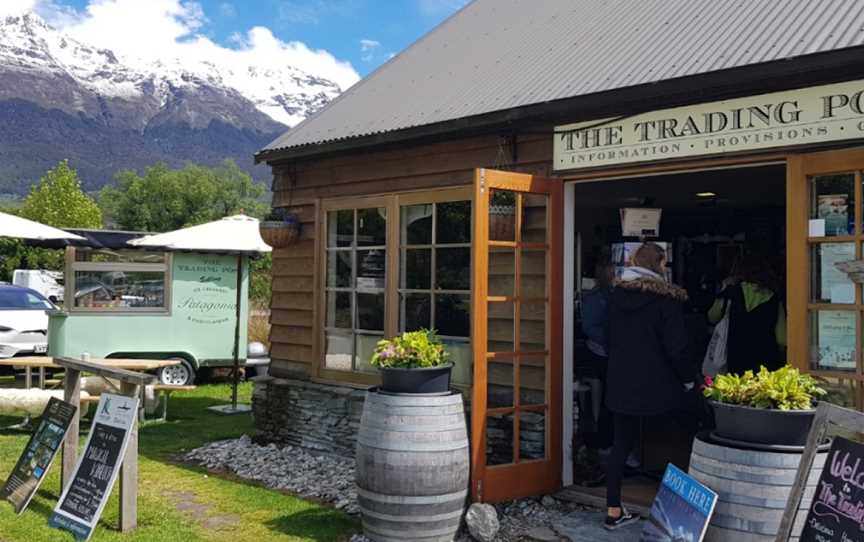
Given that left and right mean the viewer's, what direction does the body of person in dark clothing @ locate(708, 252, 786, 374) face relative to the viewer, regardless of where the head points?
facing away from the viewer

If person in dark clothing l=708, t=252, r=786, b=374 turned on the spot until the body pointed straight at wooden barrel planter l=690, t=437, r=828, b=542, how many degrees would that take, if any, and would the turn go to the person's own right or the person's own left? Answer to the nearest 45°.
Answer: approximately 180°

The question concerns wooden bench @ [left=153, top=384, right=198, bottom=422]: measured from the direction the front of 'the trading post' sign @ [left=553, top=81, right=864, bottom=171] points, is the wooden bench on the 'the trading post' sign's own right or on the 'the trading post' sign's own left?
on the 'the trading post' sign's own right

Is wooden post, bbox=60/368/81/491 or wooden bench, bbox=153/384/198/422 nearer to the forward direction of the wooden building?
the wooden post

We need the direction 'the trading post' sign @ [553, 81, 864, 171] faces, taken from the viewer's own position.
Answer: facing the viewer and to the left of the viewer

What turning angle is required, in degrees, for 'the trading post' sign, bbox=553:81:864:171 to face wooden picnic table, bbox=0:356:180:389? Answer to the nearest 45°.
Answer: approximately 45° to its right

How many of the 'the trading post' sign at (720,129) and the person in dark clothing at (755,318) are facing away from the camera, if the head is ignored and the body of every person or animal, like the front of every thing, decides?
1

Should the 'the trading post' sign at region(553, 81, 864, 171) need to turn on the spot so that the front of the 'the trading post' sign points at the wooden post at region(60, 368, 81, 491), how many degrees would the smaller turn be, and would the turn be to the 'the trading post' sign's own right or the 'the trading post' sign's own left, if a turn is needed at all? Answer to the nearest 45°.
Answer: approximately 45° to the 'the trading post' sign's own right

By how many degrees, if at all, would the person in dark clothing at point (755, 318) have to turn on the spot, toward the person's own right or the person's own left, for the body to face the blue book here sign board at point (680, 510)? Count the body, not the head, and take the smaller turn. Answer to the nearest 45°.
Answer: approximately 180°
